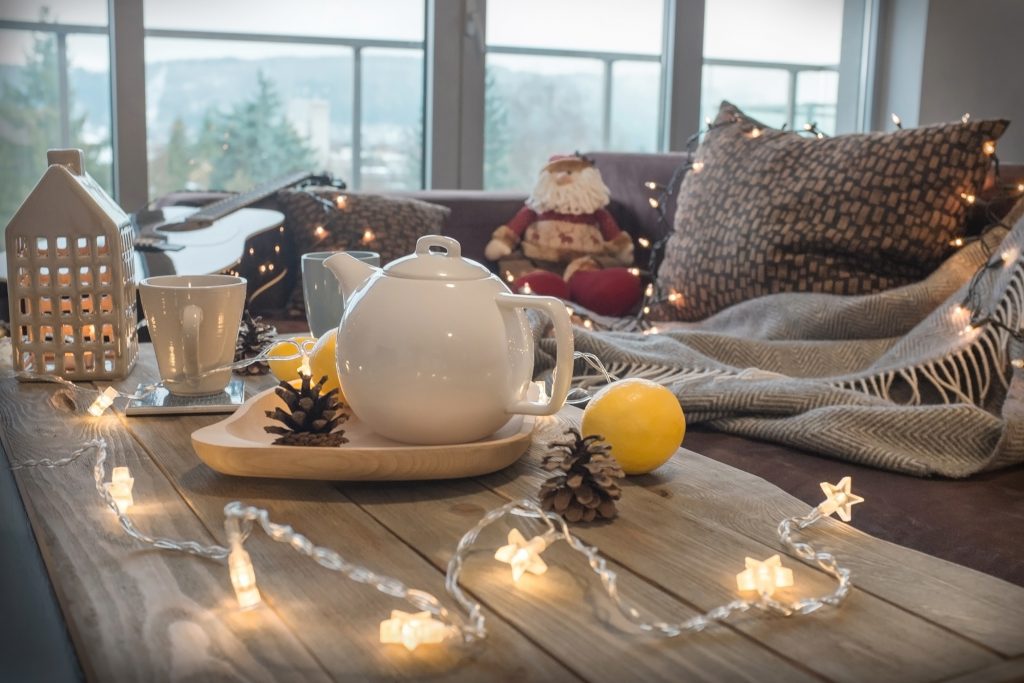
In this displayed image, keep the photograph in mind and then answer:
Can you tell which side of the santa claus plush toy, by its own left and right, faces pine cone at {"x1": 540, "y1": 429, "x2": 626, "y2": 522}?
front

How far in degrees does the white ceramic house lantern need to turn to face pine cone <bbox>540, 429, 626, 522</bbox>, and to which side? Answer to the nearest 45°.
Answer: approximately 45° to its left

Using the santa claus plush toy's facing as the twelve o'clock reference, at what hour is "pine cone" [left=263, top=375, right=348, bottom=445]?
The pine cone is roughly at 12 o'clock from the santa claus plush toy.

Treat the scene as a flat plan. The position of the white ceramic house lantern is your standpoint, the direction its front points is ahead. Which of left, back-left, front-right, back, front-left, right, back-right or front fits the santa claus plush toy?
back-left

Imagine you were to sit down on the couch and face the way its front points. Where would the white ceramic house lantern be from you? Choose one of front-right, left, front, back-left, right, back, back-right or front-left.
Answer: right

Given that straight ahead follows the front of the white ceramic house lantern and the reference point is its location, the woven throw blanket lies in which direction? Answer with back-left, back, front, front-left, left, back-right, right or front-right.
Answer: left

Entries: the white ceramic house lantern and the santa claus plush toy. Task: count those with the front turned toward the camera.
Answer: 2

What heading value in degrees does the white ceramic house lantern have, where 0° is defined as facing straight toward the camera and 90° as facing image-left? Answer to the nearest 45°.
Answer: approximately 0°

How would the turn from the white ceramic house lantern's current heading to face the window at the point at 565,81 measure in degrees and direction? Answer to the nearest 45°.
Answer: approximately 135° to its left

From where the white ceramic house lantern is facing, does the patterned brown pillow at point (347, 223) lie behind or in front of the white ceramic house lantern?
behind

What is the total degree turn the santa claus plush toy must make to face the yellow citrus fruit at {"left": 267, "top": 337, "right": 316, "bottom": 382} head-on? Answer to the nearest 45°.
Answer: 0° — it already faces it

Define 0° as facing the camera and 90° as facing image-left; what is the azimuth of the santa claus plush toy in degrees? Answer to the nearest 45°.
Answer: approximately 0°

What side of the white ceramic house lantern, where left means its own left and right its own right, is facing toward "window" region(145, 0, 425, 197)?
back
